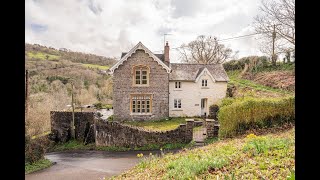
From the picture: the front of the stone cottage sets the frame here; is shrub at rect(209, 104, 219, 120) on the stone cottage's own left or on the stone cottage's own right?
on the stone cottage's own left

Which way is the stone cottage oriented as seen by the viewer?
toward the camera

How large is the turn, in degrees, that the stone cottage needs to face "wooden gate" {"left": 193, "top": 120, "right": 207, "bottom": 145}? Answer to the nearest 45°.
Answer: approximately 45° to its left

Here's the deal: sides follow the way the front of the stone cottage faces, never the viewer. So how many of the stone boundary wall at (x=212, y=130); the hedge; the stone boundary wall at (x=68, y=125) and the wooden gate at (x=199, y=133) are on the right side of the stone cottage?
1

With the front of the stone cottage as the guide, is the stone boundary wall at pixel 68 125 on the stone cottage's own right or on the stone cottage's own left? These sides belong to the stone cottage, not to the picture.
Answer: on the stone cottage's own right

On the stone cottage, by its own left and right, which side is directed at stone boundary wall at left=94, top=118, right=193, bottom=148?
front

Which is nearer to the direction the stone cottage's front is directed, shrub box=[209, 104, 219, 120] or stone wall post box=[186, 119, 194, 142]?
the stone wall post

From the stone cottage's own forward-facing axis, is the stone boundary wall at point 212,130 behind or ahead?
ahead

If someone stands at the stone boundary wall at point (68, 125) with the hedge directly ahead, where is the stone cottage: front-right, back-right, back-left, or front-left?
front-left

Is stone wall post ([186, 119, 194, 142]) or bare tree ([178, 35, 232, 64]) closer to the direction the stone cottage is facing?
the stone wall post

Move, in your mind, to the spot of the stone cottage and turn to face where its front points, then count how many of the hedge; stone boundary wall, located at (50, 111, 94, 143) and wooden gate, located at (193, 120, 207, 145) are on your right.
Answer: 1

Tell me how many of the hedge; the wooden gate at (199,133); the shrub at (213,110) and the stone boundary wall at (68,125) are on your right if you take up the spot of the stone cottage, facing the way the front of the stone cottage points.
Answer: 1
